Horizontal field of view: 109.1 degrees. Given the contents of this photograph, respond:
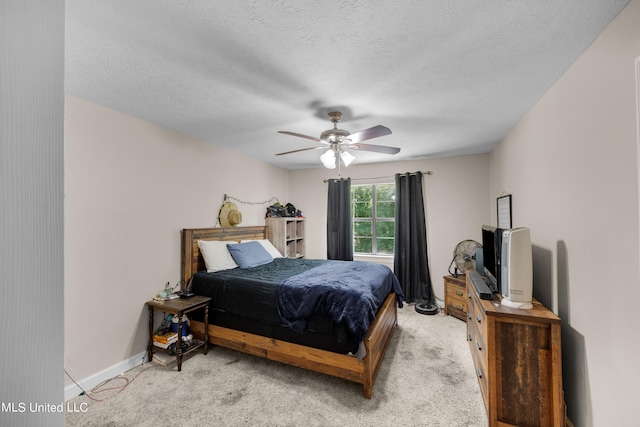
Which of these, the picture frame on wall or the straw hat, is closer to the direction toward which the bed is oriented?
the picture frame on wall

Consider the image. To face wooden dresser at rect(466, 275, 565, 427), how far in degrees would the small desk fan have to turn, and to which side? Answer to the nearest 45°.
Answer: approximately 45° to its left

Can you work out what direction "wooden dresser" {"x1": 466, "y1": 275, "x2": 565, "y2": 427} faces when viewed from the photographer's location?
facing to the left of the viewer

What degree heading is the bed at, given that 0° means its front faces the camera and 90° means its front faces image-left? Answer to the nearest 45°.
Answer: approximately 315°

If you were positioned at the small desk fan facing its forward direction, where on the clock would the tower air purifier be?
The tower air purifier is roughly at 10 o'clock from the small desk fan.

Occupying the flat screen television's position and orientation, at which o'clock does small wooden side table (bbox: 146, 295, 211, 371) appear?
The small wooden side table is roughly at 11 o'clock from the flat screen television.

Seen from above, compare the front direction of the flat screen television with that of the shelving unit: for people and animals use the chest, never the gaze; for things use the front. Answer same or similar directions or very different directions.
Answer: very different directions

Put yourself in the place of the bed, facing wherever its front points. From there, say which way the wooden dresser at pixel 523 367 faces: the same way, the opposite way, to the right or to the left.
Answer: the opposite way

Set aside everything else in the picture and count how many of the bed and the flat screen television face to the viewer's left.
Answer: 1

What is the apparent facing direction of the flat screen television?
to the viewer's left

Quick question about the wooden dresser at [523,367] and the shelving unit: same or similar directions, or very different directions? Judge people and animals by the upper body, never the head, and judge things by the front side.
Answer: very different directions

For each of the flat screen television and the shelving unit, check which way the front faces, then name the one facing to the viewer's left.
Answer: the flat screen television

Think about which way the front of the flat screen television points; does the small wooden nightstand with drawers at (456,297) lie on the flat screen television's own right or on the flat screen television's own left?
on the flat screen television's own right

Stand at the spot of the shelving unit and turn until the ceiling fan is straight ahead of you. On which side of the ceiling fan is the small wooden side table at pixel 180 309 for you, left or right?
right

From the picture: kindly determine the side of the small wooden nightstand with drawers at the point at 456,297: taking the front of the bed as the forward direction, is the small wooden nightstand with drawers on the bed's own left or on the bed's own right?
on the bed's own left
